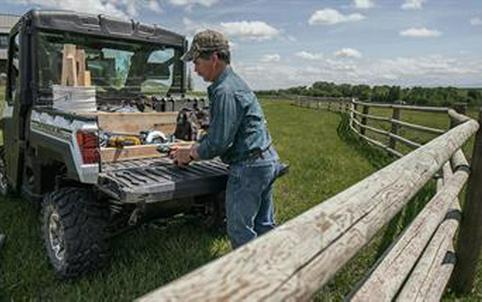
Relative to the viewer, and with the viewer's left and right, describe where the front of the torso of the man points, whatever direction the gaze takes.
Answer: facing to the left of the viewer

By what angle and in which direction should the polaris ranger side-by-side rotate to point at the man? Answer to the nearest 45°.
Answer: approximately 180°

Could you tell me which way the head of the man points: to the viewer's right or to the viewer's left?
to the viewer's left

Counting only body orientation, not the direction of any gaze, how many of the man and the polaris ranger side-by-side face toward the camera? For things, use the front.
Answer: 0

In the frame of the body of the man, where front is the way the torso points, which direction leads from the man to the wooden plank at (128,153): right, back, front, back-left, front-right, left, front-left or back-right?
front-right

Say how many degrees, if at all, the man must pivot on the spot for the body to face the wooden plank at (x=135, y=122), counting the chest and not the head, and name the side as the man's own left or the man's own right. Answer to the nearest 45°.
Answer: approximately 45° to the man's own right

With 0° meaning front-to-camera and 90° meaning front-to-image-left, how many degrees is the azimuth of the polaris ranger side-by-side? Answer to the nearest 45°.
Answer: approximately 135°

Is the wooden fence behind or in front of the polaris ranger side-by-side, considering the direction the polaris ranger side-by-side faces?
behind
